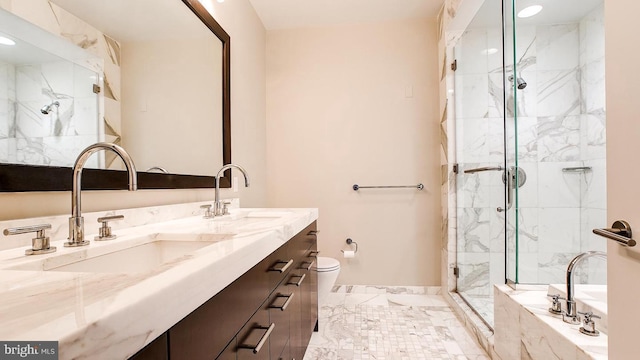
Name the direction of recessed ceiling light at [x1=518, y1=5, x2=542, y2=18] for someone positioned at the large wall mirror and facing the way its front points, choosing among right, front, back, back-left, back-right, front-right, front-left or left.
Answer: front-left

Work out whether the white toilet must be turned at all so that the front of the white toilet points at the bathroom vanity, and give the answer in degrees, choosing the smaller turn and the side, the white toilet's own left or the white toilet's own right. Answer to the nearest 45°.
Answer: approximately 90° to the white toilet's own right

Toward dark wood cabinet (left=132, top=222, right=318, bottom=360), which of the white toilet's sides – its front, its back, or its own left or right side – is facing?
right

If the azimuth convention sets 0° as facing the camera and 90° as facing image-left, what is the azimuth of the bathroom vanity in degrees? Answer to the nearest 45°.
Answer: approximately 315°

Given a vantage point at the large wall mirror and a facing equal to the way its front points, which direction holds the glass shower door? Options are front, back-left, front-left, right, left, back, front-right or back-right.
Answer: front-left

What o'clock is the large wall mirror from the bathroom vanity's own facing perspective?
The large wall mirror is roughly at 7 o'clock from the bathroom vanity.

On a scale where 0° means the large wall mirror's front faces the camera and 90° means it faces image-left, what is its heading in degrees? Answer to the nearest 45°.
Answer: approximately 315°
